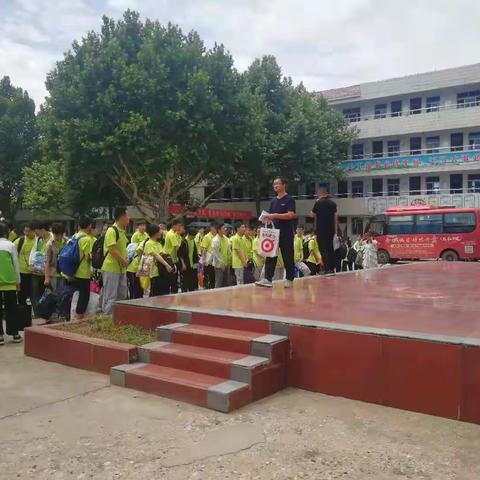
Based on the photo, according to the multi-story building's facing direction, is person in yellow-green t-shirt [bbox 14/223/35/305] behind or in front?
in front

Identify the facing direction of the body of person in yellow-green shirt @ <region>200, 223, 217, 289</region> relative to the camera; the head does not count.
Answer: to the viewer's right

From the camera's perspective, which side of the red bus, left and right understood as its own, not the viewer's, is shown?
left

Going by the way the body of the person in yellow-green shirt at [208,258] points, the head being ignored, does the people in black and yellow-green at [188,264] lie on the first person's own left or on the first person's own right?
on the first person's own right

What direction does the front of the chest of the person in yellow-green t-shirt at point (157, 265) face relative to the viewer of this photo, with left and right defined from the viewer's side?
facing to the right of the viewer

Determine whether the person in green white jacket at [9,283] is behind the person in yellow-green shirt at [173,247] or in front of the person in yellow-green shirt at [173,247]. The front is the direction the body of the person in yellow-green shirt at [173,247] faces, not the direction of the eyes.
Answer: behind

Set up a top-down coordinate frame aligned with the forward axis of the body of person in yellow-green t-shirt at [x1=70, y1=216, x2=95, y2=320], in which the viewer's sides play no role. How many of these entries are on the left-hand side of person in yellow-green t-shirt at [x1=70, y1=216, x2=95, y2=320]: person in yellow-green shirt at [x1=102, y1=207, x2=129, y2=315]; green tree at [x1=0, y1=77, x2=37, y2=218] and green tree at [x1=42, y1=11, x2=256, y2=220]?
2

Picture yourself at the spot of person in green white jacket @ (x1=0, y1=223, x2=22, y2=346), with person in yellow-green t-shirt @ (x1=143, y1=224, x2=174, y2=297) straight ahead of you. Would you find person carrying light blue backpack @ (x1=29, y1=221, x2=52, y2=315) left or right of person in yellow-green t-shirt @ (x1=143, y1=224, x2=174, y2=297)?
left

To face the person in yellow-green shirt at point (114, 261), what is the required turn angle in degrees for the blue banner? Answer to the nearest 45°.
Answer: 0° — it already faces them
